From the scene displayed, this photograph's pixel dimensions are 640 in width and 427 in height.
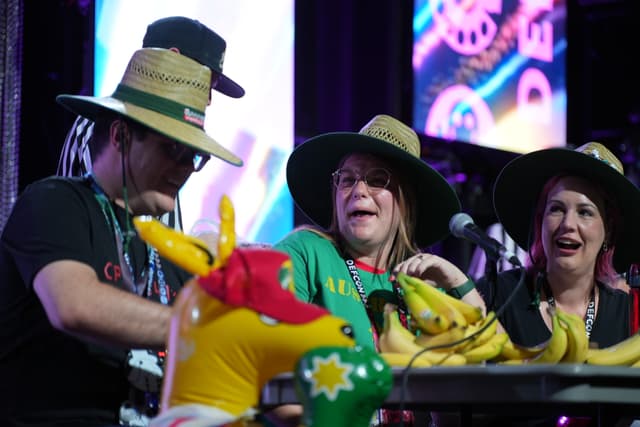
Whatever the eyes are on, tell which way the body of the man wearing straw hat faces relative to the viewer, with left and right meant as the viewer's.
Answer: facing the viewer and to the right of the viewer

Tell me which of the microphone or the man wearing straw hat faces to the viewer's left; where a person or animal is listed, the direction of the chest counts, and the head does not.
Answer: the microphone

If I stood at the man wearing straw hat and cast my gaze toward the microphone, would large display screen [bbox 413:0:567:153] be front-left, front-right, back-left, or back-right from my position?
front-left

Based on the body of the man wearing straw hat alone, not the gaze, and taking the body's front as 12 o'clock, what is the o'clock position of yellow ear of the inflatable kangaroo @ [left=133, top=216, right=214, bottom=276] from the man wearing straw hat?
The yellow ear of the inflatable kangaroo is roughly at 1 o'clock from the man wearing straw hat.

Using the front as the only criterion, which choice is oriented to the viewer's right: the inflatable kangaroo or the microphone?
the inflatable kangaroo

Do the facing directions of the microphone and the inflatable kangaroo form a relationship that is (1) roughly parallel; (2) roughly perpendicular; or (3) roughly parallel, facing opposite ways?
roughly parallel, facing opposite ways

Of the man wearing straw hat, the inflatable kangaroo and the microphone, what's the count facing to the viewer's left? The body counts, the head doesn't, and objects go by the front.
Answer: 1

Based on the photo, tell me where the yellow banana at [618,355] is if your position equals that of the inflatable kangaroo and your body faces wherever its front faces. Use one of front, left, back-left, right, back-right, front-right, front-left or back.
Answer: front-left

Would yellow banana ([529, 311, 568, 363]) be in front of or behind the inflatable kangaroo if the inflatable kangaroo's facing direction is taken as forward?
in front

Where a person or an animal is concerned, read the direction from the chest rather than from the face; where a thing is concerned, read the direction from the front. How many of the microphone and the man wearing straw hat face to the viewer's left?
1

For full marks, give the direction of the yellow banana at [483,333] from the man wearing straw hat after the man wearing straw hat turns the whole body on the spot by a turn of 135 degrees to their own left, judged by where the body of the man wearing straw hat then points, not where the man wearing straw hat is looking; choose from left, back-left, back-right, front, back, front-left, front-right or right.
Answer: right

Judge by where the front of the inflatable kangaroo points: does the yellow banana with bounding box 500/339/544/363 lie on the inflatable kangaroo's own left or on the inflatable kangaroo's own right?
on the inflatable kangaroo's own left

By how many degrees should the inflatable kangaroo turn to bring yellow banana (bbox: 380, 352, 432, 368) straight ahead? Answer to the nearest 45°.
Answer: approximately 45° to its left

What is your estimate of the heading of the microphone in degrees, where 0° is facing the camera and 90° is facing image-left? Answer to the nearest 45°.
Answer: approximately 90°

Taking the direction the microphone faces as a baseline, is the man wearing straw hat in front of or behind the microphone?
in front

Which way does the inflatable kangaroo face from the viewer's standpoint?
to the viewer's right
